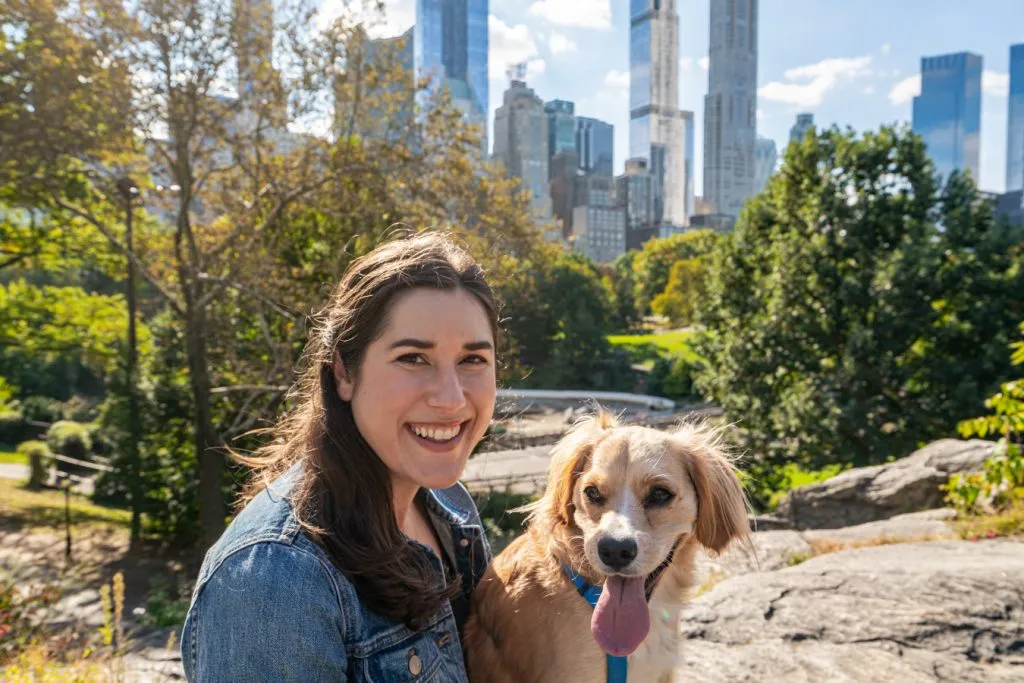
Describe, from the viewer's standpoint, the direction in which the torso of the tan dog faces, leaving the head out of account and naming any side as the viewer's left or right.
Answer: facing the viewer and to the right of the viewer

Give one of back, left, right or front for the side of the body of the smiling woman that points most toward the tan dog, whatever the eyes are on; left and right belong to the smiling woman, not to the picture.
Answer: left

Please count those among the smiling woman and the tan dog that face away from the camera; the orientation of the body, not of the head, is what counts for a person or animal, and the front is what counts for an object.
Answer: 0

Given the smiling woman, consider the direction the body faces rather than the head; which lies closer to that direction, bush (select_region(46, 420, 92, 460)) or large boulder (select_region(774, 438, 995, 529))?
the large boulder

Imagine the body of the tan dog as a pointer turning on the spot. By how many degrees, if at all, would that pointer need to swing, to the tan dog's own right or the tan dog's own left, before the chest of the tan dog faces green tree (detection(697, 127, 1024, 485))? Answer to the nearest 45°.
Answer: approximately 135° to the tan dog's own left

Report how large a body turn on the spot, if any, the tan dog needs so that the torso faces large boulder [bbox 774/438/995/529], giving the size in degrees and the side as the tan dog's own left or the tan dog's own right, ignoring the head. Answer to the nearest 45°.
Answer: approximately 90° to the tan dog's own left

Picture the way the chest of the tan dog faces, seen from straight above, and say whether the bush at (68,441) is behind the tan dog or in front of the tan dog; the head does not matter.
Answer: behind

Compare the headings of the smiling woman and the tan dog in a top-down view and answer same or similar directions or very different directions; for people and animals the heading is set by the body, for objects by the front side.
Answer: same or similar directions

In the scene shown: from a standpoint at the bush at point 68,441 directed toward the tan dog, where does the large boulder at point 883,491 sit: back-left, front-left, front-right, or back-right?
front-left

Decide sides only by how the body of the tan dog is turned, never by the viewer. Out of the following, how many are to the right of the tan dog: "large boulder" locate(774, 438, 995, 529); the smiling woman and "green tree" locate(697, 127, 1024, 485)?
1
